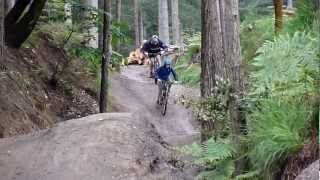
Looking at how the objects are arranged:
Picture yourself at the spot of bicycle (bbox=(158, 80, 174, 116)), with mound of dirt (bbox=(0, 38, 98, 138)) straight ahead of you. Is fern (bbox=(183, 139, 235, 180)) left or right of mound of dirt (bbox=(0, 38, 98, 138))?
left

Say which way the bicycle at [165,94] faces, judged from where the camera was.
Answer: facing the viewer

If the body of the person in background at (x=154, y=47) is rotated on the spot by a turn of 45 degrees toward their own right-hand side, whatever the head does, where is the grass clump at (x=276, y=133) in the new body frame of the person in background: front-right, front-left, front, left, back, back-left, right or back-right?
front-left

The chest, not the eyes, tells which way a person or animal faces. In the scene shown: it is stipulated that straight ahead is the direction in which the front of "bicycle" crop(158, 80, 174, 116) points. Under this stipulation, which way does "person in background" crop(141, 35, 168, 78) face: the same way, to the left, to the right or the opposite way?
the same way

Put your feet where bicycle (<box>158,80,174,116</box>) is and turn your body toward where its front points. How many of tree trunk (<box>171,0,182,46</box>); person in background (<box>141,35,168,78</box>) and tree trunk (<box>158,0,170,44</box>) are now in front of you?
0

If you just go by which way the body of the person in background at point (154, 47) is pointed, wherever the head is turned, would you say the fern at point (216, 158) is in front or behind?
in front

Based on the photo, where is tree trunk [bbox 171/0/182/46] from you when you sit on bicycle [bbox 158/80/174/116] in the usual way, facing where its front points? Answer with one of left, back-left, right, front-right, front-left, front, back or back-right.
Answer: back

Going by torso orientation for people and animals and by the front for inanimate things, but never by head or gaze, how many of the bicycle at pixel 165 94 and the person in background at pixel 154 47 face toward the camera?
2

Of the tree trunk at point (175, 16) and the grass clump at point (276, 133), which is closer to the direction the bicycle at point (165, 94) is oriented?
the grass clump

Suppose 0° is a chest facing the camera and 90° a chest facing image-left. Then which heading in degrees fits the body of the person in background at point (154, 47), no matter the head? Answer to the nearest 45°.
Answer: approximately 0°

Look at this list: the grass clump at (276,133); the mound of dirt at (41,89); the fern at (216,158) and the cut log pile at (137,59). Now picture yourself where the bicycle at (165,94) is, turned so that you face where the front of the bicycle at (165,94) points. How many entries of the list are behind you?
1

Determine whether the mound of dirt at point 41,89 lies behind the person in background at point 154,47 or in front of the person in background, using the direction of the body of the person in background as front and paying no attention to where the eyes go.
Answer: in front

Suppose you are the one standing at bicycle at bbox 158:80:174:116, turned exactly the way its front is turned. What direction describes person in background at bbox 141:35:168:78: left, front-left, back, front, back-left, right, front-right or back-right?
back
